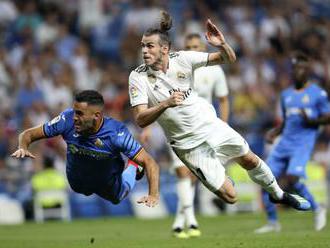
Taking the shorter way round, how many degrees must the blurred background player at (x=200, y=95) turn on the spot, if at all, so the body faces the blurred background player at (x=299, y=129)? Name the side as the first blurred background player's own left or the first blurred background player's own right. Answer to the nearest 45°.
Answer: approximately 135° to the first blurred background player's own left

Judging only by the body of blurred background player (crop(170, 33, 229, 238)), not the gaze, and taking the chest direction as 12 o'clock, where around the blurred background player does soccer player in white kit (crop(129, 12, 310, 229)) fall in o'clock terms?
The soccer player in white kit is roughly at 12 o'clock from the blurred background player.

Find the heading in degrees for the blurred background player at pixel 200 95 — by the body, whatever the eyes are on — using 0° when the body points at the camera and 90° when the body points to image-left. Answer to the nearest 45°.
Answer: approximately 0°

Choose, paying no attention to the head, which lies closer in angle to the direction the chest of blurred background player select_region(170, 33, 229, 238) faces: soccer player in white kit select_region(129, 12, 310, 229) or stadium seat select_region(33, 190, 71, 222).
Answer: the soccer player in white kit

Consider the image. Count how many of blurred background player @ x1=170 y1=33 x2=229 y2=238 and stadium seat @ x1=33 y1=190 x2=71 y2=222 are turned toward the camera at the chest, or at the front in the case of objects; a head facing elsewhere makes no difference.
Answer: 2

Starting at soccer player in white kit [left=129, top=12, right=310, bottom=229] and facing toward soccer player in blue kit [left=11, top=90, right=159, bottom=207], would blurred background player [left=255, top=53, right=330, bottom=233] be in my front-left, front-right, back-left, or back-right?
back-right

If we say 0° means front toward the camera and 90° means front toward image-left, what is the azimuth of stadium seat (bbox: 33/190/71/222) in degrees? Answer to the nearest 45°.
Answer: approximately 0°

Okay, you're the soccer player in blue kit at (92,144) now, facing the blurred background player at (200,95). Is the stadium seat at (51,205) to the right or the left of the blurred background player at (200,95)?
left

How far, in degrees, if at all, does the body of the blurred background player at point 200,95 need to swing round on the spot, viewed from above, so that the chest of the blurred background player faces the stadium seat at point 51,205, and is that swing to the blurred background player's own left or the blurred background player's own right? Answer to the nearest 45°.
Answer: approximately 135° to the blurred background player's own right
